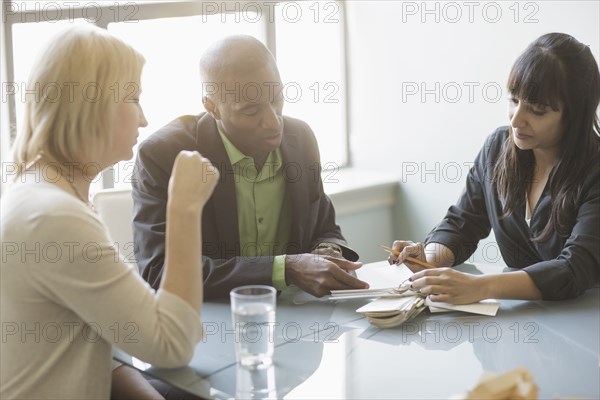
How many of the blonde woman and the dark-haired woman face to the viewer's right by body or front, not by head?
1

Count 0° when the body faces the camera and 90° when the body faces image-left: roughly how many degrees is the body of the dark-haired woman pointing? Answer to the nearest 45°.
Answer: approximately 45°

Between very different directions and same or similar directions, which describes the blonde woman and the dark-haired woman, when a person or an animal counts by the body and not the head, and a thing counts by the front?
very different directions

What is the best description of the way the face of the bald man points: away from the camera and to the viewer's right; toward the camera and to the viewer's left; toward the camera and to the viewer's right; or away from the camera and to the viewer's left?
toward the camera and to the viewer's right

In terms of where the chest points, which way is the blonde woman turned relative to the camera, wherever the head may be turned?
to the viewer's right

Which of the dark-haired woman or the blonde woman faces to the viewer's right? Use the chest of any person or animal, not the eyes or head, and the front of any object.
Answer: the blonde woman

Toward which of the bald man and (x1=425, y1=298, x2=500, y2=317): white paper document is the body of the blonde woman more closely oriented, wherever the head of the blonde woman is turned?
the white paper document

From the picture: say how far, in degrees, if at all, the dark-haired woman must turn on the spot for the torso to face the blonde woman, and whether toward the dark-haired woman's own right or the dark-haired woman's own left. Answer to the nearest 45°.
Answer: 0° — they already face them

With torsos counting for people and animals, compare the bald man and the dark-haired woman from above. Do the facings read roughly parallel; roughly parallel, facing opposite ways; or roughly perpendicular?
roughly perpendicular

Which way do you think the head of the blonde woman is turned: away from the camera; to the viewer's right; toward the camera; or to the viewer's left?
to the viewer's right
